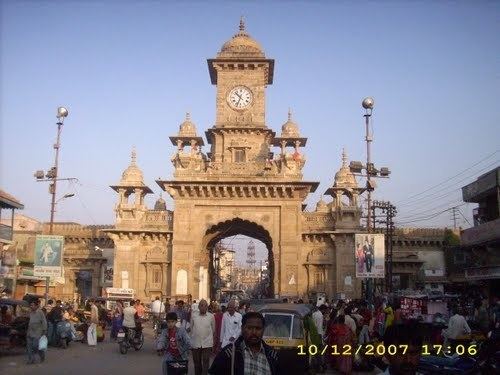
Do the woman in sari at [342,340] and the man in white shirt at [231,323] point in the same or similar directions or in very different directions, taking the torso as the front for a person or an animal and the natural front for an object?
very different directions

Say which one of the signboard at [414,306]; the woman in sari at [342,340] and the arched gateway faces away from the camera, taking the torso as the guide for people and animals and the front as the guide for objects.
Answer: the woman in sari

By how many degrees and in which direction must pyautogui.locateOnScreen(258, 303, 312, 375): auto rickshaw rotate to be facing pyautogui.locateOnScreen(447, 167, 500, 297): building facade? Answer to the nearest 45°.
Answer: approximately 180°

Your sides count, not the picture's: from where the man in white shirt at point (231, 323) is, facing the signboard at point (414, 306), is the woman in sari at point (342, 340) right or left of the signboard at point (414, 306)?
right

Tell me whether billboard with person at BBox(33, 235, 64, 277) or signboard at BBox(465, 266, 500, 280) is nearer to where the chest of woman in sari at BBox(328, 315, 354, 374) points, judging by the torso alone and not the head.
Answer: the signboard

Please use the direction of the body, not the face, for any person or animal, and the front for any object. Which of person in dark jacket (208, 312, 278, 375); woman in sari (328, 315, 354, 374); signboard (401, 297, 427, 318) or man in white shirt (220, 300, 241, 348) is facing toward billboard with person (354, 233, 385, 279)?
the woman in sari
